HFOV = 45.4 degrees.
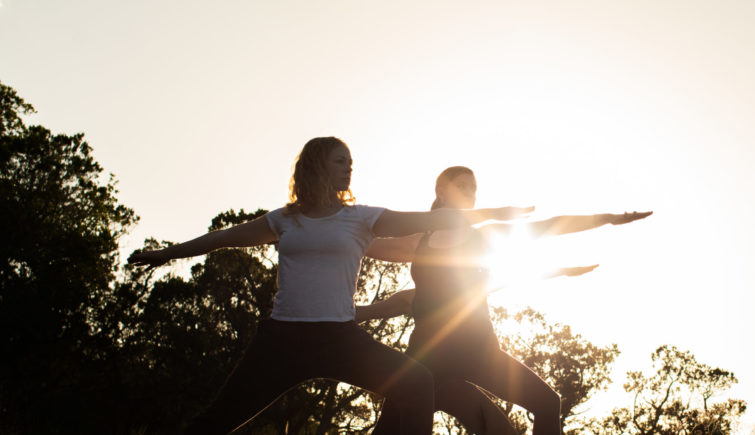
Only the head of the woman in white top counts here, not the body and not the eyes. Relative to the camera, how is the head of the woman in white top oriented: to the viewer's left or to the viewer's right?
to the viewer's right

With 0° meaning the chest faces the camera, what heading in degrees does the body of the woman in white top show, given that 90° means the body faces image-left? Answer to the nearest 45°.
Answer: approximately 0°
